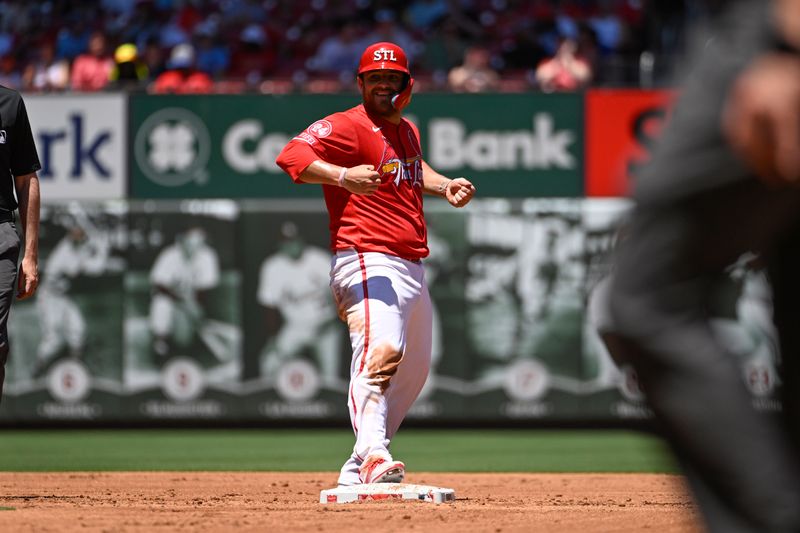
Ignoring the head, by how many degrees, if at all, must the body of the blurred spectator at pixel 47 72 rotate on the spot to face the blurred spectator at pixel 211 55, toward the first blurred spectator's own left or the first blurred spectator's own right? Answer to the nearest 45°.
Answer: approximately 90° to the first blurred spectator's own left

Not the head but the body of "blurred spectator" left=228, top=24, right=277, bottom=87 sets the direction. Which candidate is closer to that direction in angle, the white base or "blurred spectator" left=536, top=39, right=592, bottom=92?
the white base

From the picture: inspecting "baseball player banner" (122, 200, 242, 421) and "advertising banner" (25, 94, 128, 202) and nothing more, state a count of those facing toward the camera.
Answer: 2

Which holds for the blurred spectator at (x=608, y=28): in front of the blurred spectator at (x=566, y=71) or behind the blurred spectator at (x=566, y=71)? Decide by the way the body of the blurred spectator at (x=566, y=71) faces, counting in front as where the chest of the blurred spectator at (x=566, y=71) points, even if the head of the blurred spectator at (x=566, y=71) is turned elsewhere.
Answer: behind

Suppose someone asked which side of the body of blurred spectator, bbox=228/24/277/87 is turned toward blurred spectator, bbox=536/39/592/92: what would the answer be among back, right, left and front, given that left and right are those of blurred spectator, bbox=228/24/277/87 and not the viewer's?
left

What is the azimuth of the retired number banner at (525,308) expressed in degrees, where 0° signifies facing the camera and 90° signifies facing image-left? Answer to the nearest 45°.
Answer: approximately 0°

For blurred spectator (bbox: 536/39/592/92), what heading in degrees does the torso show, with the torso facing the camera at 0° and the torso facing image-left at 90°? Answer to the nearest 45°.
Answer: approximately 0°

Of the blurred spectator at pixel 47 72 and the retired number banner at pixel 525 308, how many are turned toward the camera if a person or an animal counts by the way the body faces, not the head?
2
